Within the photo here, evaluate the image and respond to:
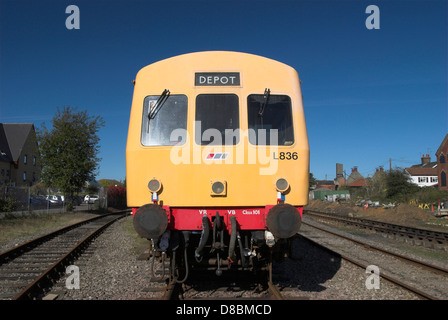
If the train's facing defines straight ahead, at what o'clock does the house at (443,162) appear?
The house is roughly at 7 o'clock from the train.

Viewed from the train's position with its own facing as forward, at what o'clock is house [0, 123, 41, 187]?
The house is roughly at 5 o'clock from the train.

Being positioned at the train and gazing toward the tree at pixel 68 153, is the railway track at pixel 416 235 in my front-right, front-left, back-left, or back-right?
front-right

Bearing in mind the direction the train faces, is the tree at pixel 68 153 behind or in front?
behind

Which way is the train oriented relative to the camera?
toward the camera

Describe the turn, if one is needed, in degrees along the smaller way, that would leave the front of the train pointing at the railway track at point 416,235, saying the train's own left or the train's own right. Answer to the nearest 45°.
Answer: approximately 135° to the train's own left
